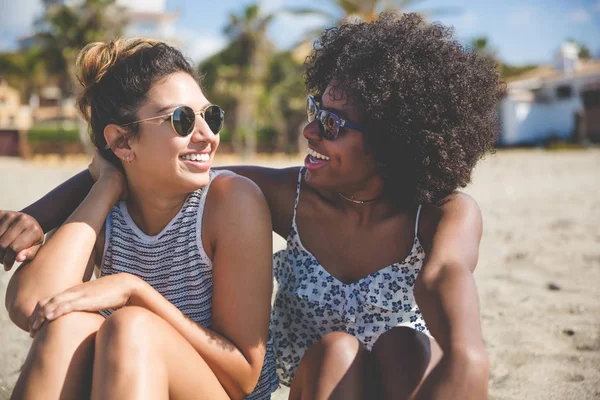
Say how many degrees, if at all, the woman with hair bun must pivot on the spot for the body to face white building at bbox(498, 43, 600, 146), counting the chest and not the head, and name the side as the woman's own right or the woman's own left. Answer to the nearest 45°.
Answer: approximately 180°

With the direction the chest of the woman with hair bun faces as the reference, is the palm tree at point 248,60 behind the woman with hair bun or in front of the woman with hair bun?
behind

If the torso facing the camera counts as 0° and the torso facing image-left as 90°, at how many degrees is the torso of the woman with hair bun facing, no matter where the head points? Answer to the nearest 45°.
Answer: approximately 45°
